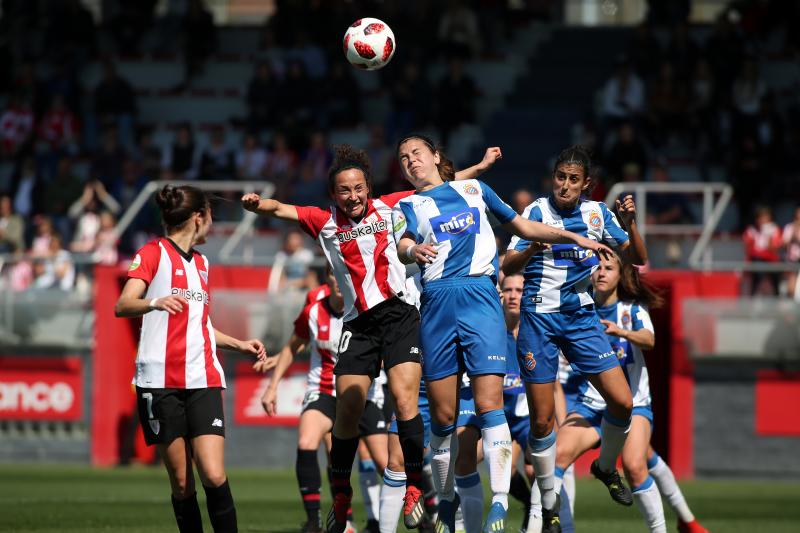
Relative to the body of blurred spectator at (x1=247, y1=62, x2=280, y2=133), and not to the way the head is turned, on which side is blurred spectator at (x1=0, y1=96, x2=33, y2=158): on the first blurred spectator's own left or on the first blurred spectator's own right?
on the first blurred spectator's own right

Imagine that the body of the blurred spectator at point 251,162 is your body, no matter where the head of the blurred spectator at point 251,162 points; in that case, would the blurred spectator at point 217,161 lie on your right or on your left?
on your right

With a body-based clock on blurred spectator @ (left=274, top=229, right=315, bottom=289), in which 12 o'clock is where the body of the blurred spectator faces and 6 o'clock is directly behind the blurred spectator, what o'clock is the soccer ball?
The soccer ball is roughly at 12 o'clock from the blurred spectator.

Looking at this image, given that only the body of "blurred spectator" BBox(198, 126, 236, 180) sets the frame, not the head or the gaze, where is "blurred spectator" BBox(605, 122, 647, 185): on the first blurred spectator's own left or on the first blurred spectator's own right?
on the first blurred spectator's own left

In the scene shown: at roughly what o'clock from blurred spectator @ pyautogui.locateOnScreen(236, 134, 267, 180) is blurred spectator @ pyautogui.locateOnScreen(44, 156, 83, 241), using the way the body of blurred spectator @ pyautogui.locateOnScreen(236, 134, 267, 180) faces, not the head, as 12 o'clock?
blurred spectator @ pyautogui.locateOnScreen(44, 156, 83, 241) is roughly at 3 o'clock from blurred spectator @ pyautogui.locateOnScreen(236, 134, 267, 180).

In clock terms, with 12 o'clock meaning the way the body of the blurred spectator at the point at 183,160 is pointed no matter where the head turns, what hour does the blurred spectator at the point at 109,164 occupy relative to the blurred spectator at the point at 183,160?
the blurred spectator at the point at 109,164 is roughly at 4 o'clock from the blurred spectator at the point at 183,160.

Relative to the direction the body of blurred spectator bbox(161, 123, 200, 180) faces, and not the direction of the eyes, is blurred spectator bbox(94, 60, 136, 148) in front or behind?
behind
